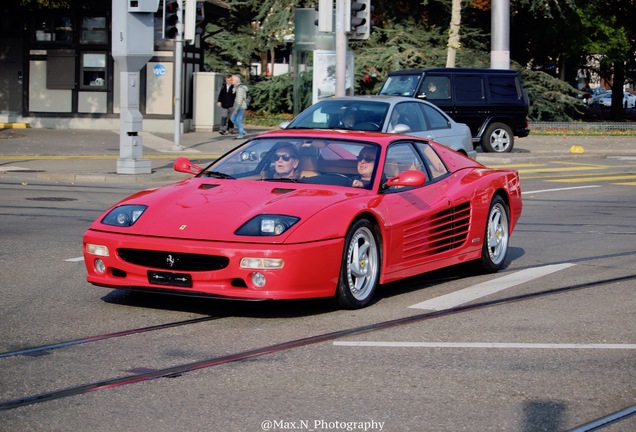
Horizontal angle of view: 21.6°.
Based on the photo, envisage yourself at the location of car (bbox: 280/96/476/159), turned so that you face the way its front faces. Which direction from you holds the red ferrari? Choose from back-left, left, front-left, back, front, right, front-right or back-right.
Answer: front-left

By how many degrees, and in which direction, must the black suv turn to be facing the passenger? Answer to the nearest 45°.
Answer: approximately 45° to its left

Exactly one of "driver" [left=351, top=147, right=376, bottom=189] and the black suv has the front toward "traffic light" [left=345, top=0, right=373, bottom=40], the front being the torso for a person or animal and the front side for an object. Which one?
the black suv

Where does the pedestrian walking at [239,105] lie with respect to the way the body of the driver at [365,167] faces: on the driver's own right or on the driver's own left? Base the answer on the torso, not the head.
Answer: on the driver's own right

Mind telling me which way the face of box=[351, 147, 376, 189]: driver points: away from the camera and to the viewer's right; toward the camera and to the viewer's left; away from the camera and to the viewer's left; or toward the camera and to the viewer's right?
toward the camera and to the viewer's left

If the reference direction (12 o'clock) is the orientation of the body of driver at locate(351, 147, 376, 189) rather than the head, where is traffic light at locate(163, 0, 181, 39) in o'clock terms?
The traffic light is roughly at 4 o'clock from the driver.

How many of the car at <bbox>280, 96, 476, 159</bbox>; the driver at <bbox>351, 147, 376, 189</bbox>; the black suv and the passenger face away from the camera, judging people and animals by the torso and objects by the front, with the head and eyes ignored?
0

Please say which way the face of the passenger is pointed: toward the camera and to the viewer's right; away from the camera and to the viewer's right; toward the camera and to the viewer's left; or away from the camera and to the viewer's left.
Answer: toward the camera and to the viewer's left

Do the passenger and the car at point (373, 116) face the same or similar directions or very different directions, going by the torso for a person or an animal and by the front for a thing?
same or similar directions

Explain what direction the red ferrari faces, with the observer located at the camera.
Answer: facing the viewer and to the left of the viewer

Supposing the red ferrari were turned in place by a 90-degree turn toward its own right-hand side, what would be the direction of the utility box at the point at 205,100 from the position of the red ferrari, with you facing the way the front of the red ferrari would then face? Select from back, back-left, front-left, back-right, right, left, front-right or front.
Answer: front-right

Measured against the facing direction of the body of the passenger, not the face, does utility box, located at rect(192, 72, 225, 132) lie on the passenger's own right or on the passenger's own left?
on the passenger's own right

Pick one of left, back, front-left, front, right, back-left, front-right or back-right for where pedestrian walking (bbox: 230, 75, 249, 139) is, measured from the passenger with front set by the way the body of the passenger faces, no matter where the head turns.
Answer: back-right
